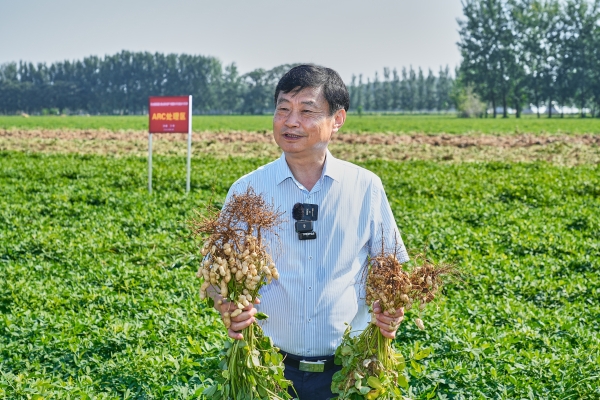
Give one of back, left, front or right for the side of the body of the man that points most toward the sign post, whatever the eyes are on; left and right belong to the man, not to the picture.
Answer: back

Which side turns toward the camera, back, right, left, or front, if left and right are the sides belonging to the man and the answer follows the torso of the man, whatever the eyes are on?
front
